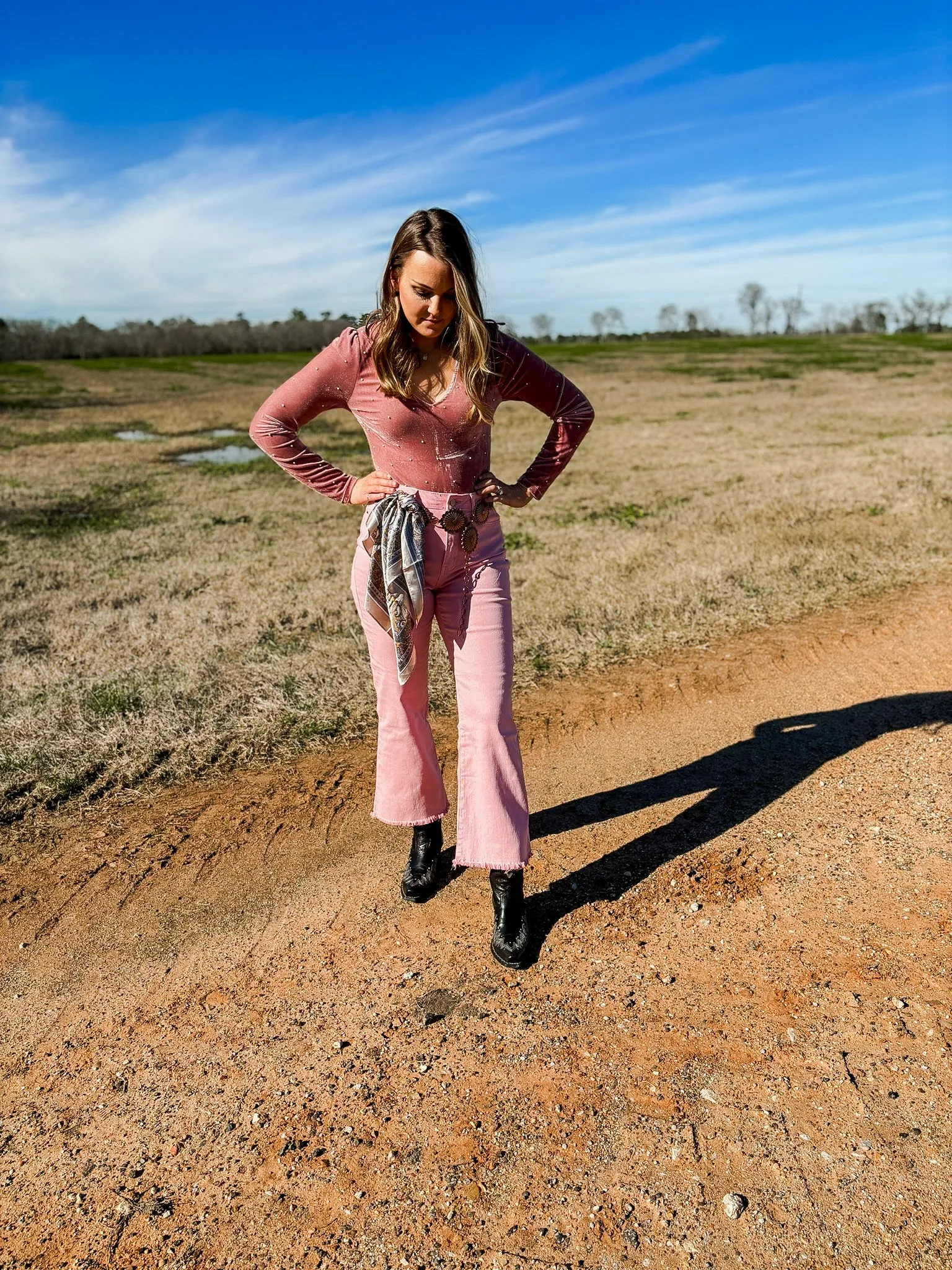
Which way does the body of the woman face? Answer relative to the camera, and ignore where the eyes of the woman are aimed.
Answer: toward the camera
